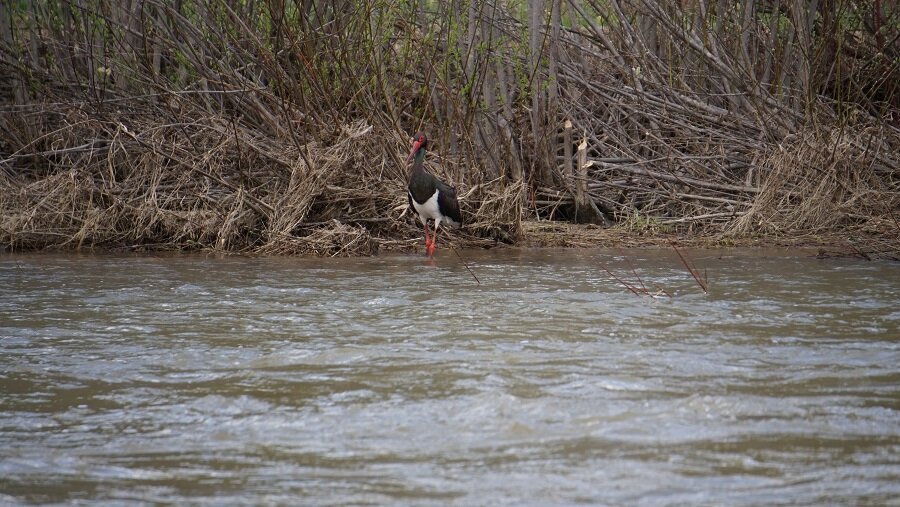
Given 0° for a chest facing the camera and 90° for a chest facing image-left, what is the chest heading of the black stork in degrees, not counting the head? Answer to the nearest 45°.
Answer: approximately 45°
